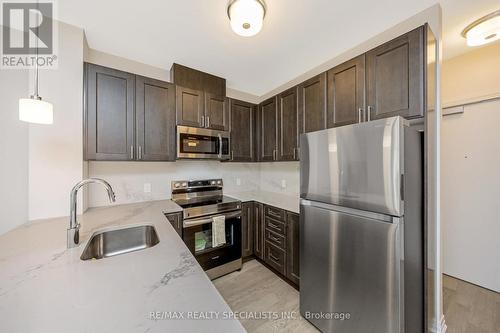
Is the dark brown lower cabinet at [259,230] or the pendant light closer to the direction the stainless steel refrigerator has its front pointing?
the pendant light

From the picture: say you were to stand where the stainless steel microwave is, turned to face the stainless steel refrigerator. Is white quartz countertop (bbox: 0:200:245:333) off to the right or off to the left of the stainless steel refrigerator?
right

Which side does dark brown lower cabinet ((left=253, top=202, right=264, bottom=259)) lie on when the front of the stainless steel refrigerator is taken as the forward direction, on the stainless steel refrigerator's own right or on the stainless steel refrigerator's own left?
on the stainless steel refrigerator's own right

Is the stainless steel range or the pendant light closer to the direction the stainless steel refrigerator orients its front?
the pendant light

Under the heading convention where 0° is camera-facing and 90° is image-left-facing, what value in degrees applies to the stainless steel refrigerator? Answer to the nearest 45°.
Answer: approximately 45°
